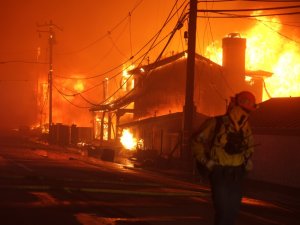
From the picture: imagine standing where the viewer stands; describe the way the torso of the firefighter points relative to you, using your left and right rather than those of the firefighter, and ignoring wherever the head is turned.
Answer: facing the viewer and to the right of the viewer

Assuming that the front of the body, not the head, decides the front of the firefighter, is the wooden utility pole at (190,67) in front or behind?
behind
